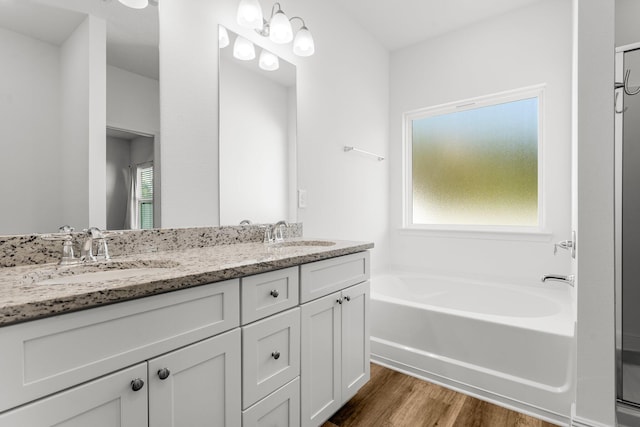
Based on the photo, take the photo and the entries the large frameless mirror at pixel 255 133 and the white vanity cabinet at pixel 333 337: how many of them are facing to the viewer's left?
0

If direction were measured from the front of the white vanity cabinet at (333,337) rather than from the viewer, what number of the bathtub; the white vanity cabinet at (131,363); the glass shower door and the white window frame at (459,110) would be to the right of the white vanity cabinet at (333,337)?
1

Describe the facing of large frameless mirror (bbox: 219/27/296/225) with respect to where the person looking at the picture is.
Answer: facing the viewer and to the right of the viewer

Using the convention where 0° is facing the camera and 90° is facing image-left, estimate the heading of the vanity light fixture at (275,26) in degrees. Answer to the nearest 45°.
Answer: approximately 315°

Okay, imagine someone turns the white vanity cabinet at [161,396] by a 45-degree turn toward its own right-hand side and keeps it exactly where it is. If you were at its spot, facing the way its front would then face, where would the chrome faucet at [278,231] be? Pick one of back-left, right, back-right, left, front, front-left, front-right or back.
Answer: back-left

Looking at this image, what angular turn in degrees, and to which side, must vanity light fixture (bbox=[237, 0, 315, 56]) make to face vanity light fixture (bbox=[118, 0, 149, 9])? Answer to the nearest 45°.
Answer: approximately 90° to its right

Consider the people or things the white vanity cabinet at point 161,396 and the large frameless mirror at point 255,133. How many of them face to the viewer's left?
0
